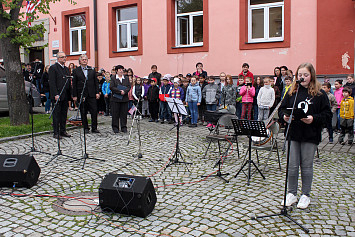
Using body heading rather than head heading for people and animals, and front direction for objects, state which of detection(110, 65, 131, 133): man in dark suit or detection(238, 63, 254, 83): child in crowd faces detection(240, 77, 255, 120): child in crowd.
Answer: detection(238, 63, 254, 83): child in crowd

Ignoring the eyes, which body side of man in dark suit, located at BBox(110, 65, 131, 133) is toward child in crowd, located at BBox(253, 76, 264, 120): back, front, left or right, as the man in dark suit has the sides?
left

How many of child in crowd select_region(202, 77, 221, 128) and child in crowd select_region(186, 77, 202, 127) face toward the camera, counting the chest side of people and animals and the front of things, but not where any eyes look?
2

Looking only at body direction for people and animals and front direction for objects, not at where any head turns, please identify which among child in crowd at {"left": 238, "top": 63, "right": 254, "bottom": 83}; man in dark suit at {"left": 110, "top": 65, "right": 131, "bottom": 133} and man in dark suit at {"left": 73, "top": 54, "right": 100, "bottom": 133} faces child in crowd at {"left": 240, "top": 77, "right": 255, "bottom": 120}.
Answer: child in crowd at {"left": 238, "top": 63, "right": 254, "bottom": 83}

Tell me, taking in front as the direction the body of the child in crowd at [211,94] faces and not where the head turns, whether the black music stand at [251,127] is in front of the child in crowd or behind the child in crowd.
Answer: in front

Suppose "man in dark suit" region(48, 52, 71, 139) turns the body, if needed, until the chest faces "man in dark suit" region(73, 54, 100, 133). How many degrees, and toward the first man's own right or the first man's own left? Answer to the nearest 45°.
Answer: approximately 90° to the first man's own left

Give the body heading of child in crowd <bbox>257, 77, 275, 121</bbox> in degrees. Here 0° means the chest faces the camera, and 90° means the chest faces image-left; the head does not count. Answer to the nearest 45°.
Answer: approximately 0°

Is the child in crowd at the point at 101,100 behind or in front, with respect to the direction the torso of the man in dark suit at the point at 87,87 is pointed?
behind

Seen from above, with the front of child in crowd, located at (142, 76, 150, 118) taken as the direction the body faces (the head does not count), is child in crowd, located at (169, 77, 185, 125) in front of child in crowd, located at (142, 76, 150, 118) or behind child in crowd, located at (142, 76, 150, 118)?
in front
